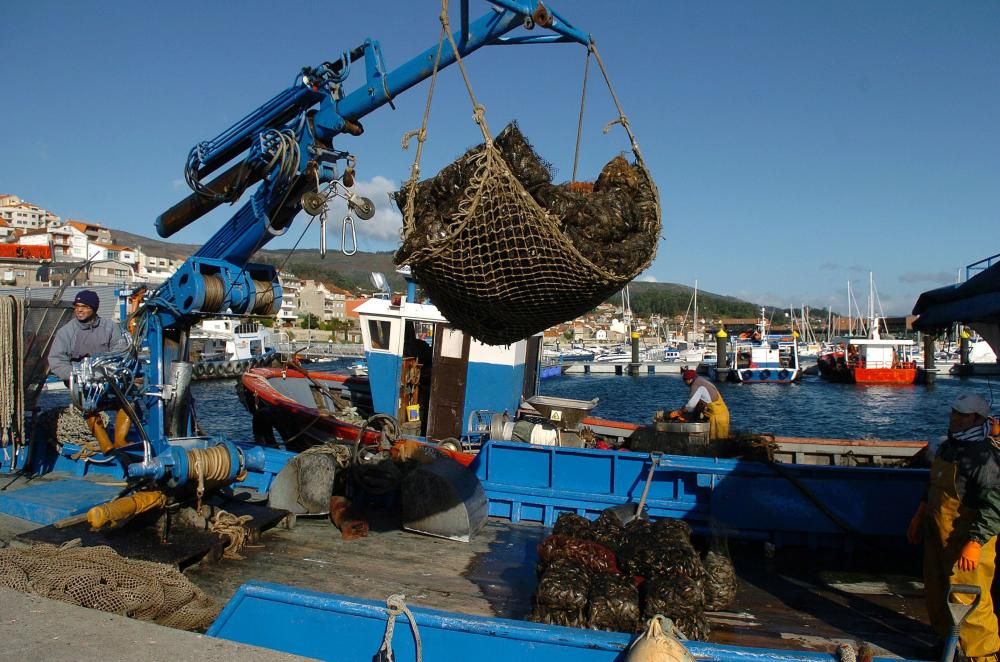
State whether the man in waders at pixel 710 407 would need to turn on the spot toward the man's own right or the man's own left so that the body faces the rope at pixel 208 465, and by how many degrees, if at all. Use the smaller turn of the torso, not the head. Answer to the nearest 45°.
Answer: approximately 45° to the man's own left

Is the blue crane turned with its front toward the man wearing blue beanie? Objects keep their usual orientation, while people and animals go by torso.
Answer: no

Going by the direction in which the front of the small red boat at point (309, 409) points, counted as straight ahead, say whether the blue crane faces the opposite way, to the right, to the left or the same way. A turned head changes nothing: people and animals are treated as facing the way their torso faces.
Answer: the opposite way

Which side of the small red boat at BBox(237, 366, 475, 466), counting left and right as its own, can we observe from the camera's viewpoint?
left

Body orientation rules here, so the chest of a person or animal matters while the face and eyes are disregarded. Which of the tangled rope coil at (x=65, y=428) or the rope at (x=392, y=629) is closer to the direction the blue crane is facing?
the rope

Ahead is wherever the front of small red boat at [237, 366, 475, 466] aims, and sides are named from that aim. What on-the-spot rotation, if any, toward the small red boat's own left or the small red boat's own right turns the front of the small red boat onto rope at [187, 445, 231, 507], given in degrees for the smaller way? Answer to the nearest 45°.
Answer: approximately 90° to the small red boat's own left

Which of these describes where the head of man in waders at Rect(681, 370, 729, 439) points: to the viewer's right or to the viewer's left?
to the viewer's left

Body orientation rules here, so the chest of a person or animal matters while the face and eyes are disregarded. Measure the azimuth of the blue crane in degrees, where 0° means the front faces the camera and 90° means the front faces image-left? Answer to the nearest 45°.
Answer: approximately 270°

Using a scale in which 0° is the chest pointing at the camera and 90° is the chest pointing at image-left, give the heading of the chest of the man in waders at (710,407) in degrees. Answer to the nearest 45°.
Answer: approximately 90°

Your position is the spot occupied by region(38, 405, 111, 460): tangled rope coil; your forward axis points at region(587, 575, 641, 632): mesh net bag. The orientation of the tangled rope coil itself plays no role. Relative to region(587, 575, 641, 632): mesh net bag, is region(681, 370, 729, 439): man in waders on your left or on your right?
left

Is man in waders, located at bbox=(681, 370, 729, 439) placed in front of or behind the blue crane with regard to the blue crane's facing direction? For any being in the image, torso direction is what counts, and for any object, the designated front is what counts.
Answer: in front

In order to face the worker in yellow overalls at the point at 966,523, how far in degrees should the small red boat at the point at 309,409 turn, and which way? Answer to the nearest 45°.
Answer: approximately 135° to its left
